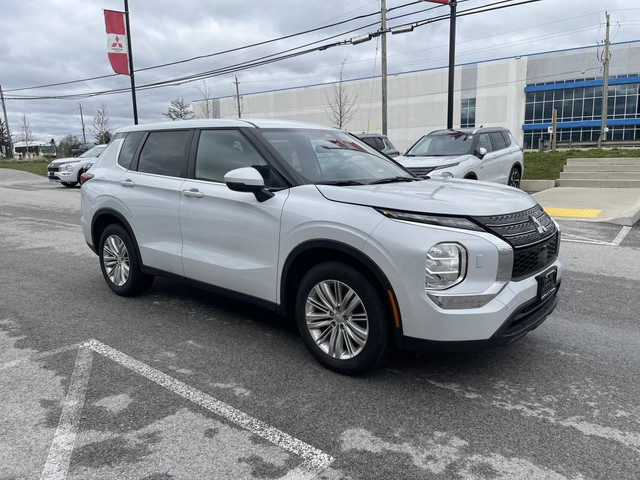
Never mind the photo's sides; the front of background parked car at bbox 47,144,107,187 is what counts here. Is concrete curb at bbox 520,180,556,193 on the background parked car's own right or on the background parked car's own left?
on the background parked car's own left

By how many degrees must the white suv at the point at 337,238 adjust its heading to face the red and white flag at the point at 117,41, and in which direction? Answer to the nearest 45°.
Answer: approximately 180°

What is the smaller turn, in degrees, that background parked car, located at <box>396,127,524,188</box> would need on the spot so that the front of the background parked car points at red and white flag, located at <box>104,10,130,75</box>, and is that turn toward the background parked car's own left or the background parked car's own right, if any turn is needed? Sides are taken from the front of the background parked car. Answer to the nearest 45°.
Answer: approximately 90° to the background parked car's own right

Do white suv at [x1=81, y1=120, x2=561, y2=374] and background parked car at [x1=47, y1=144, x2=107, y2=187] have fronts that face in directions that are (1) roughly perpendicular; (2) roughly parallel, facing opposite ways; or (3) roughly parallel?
roughly perpendicular

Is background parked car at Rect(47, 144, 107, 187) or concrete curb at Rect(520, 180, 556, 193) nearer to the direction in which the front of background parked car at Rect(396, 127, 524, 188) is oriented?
the background parked car

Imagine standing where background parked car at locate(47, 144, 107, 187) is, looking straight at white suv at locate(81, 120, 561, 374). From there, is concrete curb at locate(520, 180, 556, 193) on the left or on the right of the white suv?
left

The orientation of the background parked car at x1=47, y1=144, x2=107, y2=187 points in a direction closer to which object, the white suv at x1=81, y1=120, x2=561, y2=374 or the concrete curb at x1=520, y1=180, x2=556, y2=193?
the white suv

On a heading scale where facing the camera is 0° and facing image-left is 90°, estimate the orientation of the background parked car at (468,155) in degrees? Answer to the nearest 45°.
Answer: approximately 45°

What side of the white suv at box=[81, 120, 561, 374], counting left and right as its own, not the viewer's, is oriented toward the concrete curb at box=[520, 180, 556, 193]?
left

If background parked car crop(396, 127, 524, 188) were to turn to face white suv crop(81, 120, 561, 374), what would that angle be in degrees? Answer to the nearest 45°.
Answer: approximately 45° to its left

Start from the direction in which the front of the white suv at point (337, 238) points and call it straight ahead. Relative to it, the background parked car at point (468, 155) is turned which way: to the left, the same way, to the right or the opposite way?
to the right

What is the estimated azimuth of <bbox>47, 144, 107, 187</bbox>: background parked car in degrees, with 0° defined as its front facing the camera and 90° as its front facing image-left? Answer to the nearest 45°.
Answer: approximately 45°
